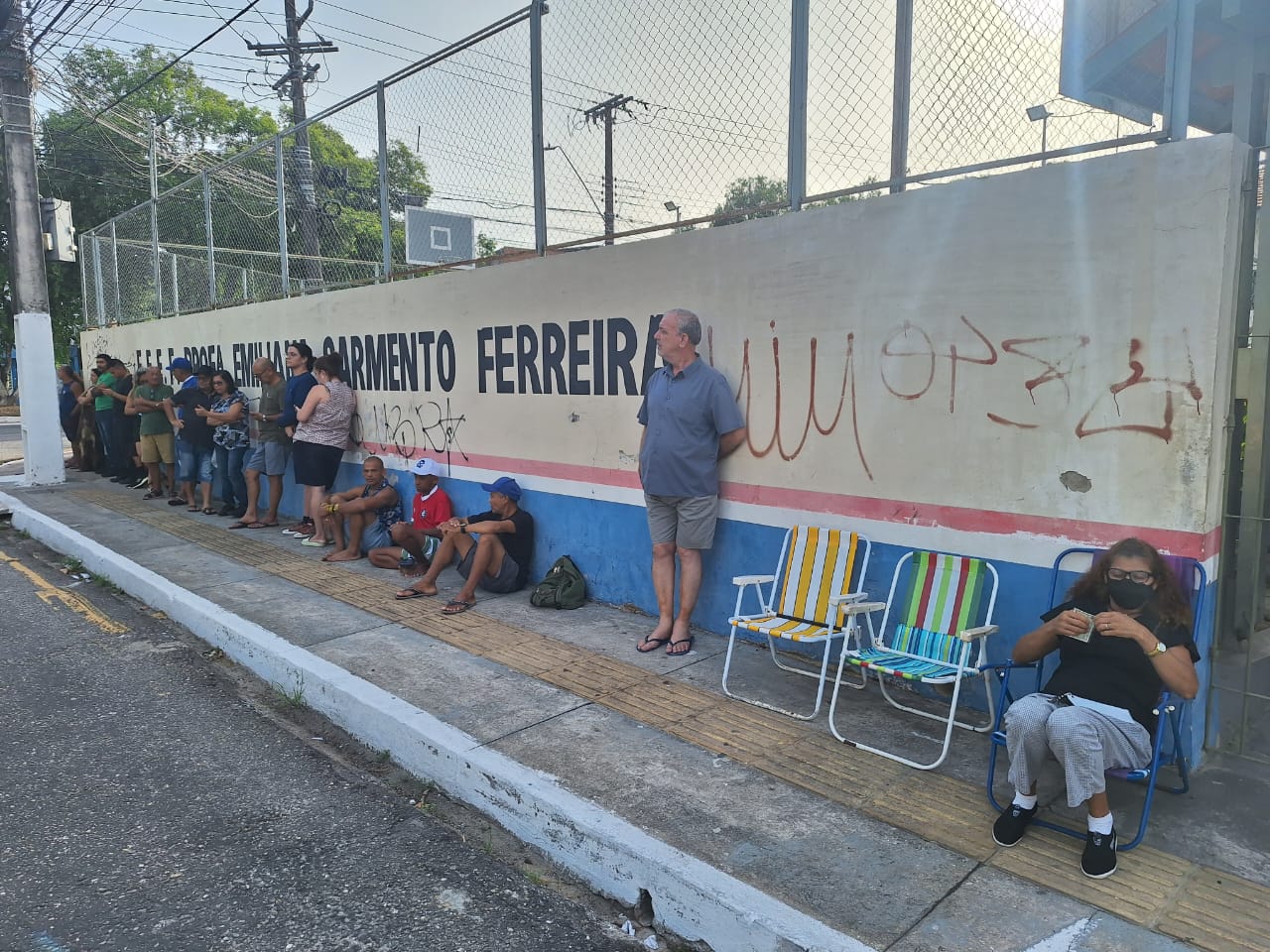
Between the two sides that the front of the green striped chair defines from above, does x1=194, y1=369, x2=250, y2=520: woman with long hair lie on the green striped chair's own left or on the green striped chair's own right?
on the green striped chair's own right

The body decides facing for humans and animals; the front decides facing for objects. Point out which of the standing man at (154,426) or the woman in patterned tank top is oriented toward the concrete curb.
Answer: the standing man

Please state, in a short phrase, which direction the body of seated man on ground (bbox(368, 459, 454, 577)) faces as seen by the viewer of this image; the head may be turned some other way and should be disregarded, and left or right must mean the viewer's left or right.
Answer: facing the viewer and to the left of the viewer

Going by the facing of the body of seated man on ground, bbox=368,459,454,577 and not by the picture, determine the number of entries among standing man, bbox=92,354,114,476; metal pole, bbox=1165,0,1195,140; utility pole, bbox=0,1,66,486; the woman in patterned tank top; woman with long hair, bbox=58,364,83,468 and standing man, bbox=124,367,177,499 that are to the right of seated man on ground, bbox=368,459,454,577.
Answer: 5

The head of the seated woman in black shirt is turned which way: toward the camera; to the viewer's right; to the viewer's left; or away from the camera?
toward the camera

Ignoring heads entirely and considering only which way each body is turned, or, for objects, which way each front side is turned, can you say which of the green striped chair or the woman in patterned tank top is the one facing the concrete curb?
the green striped chair

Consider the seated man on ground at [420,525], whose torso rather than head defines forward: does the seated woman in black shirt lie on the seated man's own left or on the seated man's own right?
on the seated man's own left

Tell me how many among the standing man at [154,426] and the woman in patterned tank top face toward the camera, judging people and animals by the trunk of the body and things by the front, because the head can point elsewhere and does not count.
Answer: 1

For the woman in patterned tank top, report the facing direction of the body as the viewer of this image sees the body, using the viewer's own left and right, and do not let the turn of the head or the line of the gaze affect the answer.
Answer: facing away from the viewer and to the left of the viewer

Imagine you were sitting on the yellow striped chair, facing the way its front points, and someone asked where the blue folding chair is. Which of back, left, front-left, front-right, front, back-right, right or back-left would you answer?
left

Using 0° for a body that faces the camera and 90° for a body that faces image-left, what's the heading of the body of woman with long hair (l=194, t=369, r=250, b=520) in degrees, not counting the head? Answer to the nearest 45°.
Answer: approximately 45°

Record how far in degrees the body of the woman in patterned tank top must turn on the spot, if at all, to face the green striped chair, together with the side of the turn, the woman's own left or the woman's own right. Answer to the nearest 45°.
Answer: approximately 180°

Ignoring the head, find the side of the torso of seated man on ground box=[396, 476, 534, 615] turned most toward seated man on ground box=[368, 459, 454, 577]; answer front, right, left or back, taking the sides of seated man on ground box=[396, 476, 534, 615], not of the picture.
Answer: right

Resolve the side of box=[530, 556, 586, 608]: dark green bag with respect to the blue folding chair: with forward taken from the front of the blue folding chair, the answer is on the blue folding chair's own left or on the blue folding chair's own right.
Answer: on the blue folding chair's own right

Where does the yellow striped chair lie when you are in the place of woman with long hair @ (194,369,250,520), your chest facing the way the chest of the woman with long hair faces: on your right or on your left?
on your left

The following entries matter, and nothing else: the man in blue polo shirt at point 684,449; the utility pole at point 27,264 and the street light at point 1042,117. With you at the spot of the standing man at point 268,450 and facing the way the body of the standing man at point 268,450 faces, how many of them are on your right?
1
